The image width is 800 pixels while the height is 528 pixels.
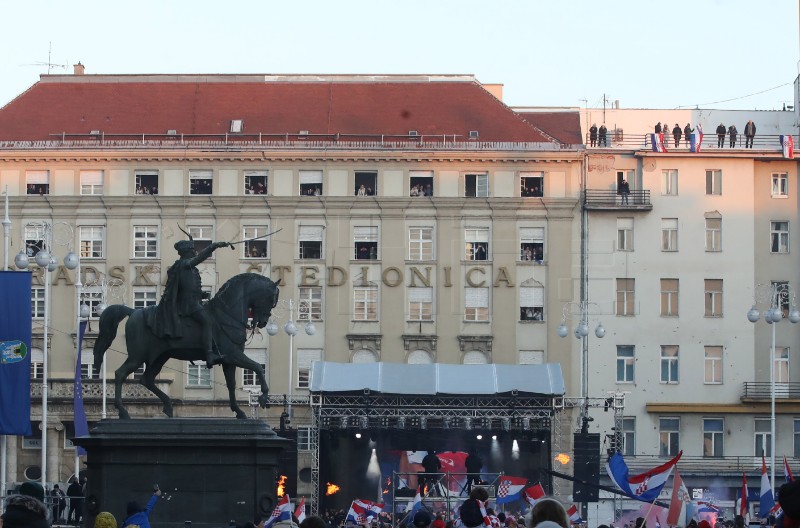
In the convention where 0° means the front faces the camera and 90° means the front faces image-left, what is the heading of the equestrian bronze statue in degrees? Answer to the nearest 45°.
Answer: approximately 270°
